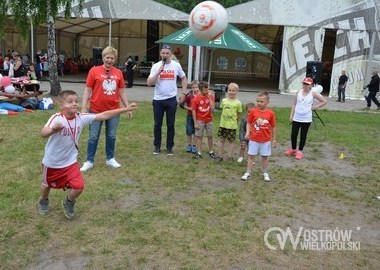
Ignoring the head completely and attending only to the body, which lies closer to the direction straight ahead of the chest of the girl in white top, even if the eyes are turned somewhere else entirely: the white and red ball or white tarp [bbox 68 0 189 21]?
the white and red ball

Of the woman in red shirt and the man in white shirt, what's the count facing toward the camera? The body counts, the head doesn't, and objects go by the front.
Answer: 2

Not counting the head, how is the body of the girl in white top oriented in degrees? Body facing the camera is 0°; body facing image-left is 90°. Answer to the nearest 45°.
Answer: approximately 45°

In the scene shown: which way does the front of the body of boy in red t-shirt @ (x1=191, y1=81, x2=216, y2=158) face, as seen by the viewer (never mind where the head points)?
toward the camera

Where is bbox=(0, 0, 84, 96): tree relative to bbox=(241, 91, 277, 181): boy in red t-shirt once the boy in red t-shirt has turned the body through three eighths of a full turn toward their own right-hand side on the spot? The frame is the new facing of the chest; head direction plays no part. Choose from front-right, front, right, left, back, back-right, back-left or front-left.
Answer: front

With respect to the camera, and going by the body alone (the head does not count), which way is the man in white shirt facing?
toward the camera

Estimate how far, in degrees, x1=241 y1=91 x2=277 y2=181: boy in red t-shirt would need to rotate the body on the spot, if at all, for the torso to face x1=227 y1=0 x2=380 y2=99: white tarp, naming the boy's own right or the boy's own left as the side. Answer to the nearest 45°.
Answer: approximately 180°

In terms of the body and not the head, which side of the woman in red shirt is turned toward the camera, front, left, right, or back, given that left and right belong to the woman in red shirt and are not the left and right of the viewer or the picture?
front

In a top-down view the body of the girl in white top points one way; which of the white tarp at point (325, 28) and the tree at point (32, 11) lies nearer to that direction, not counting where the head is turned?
the tree

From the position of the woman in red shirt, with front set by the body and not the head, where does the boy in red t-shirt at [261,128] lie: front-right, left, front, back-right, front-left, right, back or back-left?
left

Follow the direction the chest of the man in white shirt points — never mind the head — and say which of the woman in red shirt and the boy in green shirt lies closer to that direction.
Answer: the woman in red shirt

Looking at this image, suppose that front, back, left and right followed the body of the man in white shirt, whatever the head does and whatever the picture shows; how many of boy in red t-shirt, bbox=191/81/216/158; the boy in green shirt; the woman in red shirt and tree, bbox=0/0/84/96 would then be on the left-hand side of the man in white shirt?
2

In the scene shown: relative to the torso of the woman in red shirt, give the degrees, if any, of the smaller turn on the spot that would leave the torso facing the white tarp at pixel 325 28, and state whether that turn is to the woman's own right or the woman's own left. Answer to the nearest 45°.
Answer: approximately 135° to the woman's own left

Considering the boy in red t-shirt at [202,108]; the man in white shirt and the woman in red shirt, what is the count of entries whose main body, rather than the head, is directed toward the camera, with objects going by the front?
3
